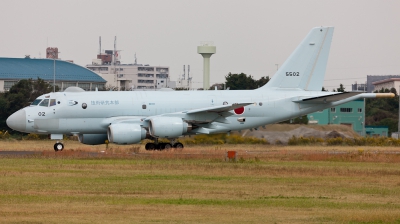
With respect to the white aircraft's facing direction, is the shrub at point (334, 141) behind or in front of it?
behind

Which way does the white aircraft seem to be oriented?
to the viewer's left
